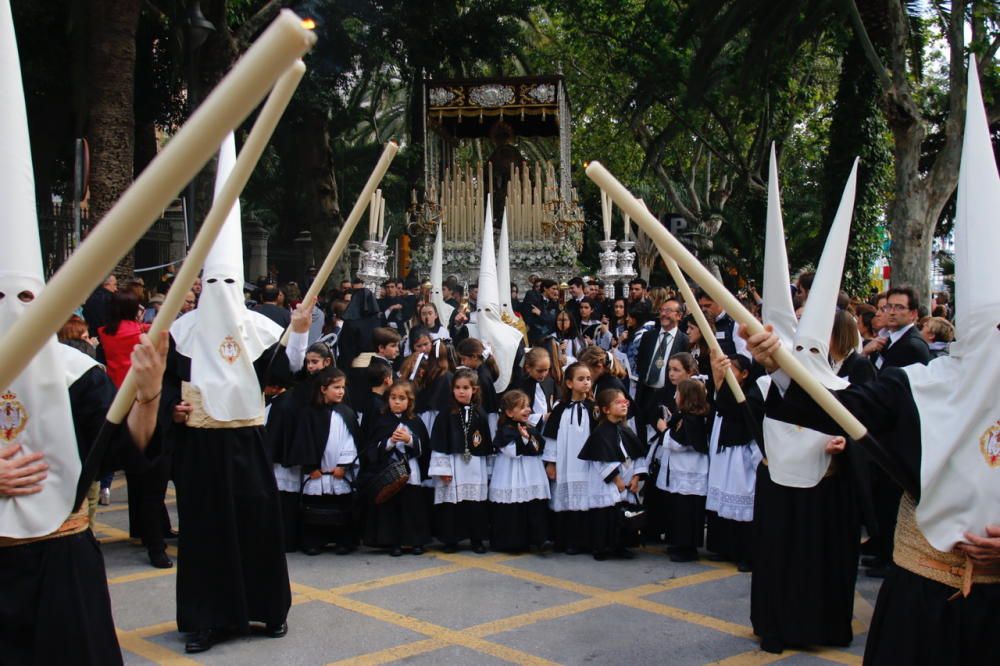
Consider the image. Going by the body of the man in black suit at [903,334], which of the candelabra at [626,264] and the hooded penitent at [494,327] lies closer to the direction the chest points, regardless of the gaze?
the hooded penitent

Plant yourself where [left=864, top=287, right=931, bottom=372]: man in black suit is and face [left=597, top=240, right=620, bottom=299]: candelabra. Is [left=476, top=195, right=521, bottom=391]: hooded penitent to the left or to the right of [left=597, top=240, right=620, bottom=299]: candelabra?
left

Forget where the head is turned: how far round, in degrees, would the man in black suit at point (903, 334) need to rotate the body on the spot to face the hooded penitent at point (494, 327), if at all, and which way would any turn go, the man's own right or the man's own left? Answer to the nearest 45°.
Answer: approximately 45° to the man's own right

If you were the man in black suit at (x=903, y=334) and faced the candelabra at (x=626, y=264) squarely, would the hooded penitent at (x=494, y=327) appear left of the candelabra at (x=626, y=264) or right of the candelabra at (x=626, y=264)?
left

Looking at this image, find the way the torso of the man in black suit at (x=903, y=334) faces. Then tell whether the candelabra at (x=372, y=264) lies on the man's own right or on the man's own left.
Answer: on the man's own right

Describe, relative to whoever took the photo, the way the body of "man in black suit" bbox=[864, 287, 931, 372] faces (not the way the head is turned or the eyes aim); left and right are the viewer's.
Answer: facing the viewer and to the left of the viewer

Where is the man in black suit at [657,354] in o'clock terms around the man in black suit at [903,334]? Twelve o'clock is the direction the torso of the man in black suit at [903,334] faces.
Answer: the man in black suit at [657,354] is roughly at 3 o'clock from the man in black suit at [903,334].

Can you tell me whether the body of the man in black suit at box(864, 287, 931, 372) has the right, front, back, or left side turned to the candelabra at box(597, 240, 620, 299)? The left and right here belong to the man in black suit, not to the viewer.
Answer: right

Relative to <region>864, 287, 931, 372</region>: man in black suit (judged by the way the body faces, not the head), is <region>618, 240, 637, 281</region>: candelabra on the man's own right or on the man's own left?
on the man's own right

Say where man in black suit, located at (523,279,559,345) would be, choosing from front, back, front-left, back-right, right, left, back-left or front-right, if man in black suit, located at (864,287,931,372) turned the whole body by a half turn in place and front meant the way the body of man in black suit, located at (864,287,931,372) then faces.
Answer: left
